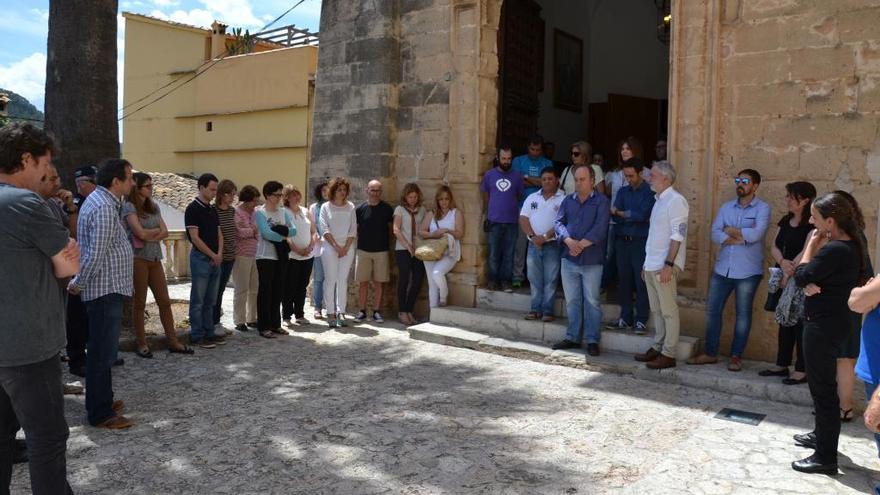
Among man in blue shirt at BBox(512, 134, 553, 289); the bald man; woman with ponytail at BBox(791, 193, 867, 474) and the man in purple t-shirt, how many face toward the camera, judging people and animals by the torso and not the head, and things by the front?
3

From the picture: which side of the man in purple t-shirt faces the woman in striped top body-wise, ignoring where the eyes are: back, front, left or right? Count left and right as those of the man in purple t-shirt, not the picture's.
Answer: right

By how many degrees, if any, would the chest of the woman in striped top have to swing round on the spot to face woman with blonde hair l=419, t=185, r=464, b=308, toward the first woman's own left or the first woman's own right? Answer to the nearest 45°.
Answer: approximately 45° to the first woman's own left

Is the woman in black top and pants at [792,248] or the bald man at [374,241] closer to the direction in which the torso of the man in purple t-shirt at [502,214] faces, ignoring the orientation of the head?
the woman in black top and pants

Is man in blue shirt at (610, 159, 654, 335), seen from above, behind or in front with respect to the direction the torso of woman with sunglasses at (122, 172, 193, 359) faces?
in front

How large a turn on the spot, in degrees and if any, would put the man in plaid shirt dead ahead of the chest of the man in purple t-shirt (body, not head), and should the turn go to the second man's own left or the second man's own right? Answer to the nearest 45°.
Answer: approximately 45° to the second man's own right

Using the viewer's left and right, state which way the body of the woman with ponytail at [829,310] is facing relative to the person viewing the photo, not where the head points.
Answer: facing to the left of the viewer

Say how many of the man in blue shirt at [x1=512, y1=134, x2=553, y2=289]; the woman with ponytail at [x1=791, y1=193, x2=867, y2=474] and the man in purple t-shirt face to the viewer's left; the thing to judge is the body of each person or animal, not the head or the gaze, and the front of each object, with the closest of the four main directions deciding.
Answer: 1
